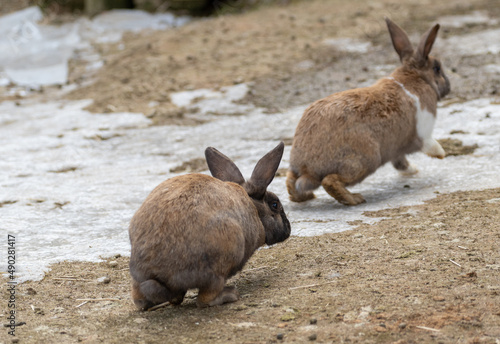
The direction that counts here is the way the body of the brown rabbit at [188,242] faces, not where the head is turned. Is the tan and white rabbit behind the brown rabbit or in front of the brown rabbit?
in front

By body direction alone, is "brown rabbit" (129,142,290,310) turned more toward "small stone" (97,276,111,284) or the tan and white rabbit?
the tan and white rabbit

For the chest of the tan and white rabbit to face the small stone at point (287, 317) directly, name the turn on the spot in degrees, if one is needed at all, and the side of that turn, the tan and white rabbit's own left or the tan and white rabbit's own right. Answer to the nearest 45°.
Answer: approximately 135° to the tan and white rabbit's own right

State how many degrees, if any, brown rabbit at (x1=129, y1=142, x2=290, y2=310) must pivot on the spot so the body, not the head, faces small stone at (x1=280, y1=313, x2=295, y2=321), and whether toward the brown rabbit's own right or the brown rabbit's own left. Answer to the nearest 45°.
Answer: approximately 90° to the brown rabbit's own right

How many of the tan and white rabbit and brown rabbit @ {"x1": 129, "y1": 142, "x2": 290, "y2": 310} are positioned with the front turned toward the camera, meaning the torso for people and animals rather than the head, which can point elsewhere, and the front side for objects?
0

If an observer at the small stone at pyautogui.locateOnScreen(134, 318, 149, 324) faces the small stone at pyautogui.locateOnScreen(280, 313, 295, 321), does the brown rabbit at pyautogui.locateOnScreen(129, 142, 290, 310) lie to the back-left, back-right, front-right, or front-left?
front-left

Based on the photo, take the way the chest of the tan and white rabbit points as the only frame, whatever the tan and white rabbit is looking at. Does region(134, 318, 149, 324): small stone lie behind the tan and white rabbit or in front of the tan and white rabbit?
behind

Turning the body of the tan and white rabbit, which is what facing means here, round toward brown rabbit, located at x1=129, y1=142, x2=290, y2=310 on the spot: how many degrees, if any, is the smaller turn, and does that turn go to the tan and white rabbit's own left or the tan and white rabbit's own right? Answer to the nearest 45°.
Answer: approximately 135° to the tan and white rabbit's own right

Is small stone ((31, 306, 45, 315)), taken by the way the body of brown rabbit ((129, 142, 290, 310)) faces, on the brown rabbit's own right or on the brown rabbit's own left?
on the brown rabbit's own left

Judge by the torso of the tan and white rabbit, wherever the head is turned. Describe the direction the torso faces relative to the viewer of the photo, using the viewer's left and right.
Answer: facing away from the viewer and to the right of the viewer

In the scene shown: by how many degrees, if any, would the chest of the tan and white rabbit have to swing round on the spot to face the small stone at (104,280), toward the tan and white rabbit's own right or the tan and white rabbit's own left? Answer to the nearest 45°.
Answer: approximately 180°

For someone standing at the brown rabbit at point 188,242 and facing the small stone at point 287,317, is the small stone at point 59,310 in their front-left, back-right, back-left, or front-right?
back-right

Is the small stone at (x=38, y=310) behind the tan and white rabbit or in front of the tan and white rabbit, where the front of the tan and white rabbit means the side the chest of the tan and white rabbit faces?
behind

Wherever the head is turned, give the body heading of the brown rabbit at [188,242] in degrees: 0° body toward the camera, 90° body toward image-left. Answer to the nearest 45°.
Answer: approximately 225°

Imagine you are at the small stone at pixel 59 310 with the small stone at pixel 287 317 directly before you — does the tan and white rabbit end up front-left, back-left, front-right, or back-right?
front-left
